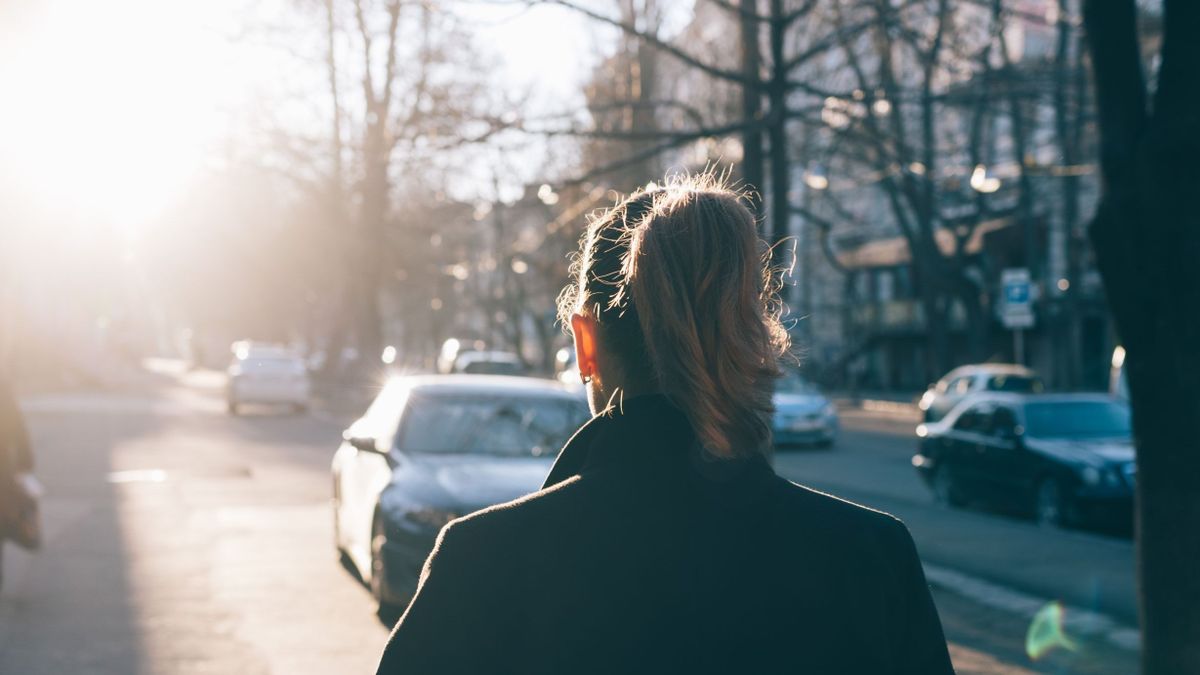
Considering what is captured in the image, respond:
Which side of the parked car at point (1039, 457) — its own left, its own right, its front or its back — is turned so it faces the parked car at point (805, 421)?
back

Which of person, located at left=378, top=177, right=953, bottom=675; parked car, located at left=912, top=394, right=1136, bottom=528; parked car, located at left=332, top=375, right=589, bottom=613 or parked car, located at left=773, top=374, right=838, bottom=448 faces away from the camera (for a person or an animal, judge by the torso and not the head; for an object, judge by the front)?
the person

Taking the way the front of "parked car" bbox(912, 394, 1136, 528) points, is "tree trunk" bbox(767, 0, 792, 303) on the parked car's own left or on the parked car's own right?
on the parked car's own left

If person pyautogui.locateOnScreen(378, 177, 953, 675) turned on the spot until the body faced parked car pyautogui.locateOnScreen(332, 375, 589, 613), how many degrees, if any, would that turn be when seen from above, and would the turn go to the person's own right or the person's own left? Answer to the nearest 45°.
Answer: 0° — they already face it

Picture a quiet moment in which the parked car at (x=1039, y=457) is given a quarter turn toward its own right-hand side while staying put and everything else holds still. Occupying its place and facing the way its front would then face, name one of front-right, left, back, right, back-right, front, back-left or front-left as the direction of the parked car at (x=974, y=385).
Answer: back-right

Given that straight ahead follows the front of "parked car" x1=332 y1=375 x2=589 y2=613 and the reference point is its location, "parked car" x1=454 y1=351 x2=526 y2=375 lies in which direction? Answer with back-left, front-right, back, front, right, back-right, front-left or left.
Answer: back-left

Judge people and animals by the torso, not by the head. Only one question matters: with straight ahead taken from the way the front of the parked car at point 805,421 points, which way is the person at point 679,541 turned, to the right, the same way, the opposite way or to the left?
the opposite way

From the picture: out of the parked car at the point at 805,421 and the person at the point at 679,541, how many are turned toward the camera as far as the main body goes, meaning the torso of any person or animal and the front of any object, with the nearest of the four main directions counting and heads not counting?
1

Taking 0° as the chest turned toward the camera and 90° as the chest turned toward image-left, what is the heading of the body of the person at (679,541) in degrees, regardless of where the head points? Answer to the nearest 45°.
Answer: approximately 180°

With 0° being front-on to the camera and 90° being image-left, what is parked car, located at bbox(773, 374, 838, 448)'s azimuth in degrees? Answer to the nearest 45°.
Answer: approximately 0°

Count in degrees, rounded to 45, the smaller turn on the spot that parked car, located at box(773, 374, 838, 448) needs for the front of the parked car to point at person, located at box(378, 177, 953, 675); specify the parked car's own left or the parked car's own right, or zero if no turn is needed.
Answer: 0° — it already faces them
